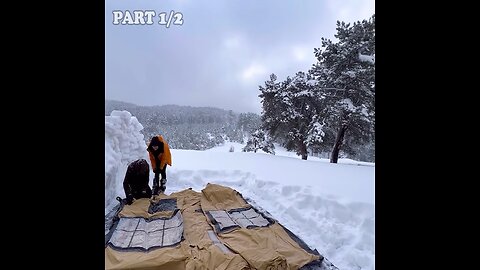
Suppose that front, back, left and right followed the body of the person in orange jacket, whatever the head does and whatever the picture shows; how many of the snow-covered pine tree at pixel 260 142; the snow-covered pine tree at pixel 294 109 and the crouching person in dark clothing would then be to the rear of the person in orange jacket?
2

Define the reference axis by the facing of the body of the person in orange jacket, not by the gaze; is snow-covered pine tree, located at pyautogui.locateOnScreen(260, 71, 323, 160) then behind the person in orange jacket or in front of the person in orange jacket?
behind

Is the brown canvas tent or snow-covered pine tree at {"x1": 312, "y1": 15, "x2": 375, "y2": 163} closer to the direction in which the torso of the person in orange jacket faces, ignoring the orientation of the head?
the brown canvas tent

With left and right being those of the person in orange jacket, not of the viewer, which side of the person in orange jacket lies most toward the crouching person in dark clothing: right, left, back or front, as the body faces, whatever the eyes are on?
front

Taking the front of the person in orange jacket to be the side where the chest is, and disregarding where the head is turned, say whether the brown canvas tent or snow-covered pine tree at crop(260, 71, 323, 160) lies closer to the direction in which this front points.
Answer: the brown canvas tent

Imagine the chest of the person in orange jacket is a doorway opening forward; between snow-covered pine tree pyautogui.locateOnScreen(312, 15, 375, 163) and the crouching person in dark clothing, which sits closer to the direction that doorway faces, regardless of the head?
the crouching person in dark clothing

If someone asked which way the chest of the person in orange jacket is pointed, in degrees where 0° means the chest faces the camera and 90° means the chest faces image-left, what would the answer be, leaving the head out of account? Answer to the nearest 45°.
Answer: approximately 45°

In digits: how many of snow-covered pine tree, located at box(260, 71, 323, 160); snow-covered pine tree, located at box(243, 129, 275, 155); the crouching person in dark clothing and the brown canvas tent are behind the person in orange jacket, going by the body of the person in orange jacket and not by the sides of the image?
2

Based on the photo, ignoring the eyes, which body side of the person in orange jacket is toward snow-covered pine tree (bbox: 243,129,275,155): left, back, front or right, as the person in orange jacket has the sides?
back

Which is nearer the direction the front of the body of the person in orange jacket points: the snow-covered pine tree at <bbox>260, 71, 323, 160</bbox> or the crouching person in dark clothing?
the crouching person in dark clothing

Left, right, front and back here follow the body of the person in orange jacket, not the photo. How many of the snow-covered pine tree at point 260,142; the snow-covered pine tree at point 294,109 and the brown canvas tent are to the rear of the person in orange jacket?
2

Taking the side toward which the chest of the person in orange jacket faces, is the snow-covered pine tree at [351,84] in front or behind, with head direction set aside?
behind

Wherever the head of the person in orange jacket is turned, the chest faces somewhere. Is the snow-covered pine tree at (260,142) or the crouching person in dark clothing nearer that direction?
the crouching person in dark clothing
